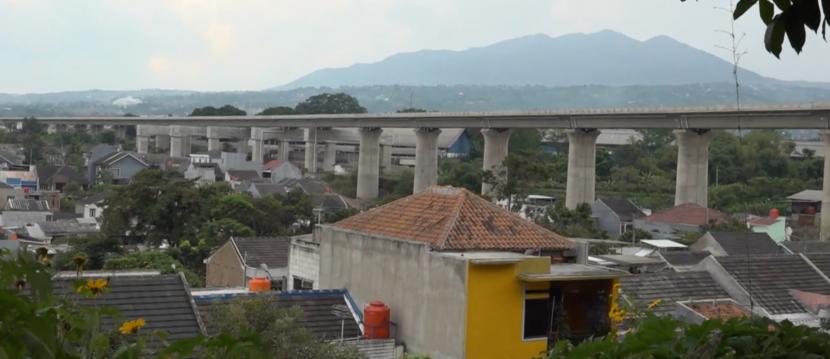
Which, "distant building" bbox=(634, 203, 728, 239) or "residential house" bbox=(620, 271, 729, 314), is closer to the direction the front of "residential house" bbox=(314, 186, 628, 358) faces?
the residential house

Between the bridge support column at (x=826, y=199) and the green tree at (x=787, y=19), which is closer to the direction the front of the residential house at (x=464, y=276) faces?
the green tree

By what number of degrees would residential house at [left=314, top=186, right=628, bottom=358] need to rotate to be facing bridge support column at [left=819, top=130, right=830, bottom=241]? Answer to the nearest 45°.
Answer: approximately 90° to its left

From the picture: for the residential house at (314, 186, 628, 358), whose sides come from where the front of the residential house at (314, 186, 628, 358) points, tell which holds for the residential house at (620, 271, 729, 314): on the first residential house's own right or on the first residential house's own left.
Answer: on the first residential house's own left

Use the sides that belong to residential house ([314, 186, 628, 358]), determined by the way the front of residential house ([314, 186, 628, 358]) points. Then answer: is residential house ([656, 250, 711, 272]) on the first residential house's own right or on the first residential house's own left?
on the first residential house's own left

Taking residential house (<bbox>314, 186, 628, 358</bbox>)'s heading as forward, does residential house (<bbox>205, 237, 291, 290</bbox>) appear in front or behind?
behind

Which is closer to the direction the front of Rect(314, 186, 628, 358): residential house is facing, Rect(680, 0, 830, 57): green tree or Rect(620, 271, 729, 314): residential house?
the green tree

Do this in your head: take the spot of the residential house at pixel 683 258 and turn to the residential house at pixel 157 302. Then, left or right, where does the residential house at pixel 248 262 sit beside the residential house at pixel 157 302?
right

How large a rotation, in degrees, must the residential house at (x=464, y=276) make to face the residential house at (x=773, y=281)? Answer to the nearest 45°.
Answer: approximately 90° to its left

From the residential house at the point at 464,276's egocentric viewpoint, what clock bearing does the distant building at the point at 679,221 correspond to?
The distant building is roughly at 8 o'clock from the residential house.

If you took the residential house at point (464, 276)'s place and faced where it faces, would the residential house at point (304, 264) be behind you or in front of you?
behind

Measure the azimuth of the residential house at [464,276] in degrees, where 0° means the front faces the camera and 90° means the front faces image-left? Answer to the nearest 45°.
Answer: approximately 315°
